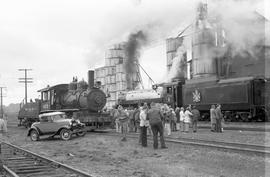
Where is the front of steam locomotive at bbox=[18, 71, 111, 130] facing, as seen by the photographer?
facing the viewer and to the right of the viewer

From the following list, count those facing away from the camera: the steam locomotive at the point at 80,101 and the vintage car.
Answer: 0

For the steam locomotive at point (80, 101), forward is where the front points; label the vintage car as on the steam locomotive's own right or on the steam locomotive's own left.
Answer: on the steam locomotive's own right

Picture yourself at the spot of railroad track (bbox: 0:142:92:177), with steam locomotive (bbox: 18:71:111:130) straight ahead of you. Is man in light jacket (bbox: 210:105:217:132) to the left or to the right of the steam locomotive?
right

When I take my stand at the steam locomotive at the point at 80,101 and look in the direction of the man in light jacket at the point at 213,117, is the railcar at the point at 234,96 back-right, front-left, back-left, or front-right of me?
front-left

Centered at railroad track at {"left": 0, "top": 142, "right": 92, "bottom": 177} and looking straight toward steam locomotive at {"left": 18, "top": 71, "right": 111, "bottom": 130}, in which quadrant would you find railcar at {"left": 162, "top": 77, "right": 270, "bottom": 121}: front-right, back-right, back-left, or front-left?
front-right

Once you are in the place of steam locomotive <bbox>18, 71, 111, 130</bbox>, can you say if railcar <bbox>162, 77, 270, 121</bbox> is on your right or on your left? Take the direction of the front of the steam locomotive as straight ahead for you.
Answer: on your left

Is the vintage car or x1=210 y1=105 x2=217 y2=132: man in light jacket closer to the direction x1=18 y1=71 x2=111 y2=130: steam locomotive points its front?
the man in light jacket

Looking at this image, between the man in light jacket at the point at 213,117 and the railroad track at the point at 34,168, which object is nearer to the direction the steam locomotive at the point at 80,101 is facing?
the man in light jacket

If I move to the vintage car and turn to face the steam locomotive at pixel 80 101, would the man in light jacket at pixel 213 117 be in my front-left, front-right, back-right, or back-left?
front-right
